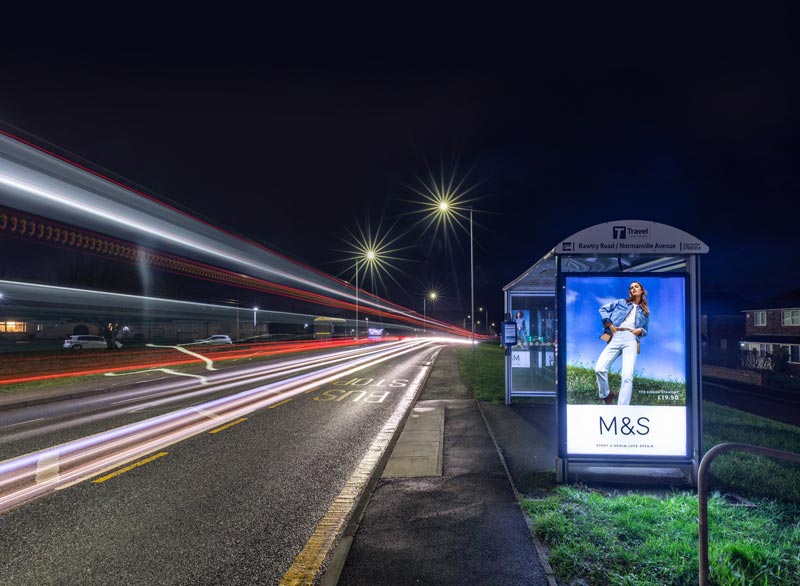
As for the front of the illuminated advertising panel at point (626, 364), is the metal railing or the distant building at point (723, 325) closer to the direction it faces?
the metal railing

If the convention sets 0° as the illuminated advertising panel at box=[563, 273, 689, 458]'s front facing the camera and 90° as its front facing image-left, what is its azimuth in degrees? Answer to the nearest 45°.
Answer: approximately 0°

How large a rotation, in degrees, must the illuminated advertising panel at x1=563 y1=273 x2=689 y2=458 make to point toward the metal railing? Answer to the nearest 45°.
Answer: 0° — it already faces it

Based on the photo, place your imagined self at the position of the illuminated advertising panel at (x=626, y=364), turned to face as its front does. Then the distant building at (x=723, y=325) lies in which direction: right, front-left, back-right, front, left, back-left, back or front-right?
back
